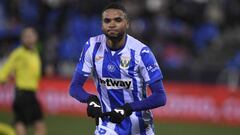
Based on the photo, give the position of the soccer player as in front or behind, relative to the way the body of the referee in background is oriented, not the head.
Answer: in front

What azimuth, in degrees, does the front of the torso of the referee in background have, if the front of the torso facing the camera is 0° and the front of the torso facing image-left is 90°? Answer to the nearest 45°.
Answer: approximately 315°
